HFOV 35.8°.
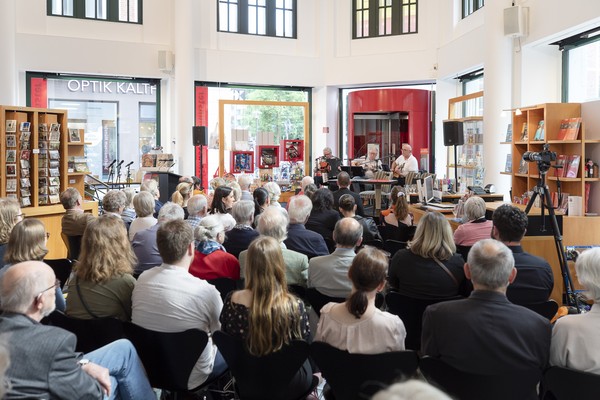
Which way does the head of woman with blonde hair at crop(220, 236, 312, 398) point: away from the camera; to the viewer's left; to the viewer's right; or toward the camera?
away from the camera

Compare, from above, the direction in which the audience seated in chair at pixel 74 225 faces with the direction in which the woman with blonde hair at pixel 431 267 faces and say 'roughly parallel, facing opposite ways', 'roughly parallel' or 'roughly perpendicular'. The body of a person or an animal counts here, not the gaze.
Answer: roughly parallel

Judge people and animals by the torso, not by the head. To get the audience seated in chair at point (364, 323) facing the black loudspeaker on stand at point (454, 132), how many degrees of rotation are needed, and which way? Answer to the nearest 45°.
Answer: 0° — they already face it

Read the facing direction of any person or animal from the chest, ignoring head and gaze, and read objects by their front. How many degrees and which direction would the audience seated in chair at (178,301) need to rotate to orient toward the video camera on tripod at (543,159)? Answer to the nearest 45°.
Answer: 0° — they already face it

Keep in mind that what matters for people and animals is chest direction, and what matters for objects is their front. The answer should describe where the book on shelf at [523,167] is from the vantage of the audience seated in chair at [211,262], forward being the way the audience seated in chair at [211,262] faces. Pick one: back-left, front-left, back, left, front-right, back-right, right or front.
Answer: front

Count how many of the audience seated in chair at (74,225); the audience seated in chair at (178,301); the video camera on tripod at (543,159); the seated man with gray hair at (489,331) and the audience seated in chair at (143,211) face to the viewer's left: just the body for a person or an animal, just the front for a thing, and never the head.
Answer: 1

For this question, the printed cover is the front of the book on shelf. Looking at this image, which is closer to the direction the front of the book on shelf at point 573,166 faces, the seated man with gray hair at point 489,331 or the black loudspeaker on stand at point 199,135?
the seated man with gray hair

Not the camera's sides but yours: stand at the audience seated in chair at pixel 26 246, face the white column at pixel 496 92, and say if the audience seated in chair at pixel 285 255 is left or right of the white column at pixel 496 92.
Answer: right

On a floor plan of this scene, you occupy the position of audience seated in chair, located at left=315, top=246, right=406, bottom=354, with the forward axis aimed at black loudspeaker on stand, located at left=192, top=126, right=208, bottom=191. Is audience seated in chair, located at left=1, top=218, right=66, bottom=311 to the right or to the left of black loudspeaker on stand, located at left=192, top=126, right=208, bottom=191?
left

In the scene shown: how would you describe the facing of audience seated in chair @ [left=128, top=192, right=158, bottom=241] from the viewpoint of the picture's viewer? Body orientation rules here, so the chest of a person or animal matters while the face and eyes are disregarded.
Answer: facing away from the viewer and to the right of the viewer

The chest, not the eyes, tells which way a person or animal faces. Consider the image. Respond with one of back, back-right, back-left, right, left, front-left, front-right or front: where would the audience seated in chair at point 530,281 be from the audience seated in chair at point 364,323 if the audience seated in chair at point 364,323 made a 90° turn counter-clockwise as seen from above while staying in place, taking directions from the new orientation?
back-right

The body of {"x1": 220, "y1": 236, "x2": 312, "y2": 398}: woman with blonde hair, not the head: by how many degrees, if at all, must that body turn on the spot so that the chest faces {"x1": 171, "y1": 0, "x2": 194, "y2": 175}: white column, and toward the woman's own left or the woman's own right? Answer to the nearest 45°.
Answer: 0° — they already face it

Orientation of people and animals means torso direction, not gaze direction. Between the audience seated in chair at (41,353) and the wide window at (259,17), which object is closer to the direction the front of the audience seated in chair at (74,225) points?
the wide window

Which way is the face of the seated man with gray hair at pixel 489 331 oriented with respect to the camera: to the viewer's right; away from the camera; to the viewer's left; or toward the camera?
away from the camera

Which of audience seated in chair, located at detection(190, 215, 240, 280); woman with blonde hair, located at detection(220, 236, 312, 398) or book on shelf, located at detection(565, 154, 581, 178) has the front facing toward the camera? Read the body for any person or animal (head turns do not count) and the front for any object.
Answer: the book on shelf

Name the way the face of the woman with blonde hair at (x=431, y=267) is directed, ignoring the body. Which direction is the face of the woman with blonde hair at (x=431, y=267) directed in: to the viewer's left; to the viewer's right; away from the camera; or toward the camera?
away from the camera

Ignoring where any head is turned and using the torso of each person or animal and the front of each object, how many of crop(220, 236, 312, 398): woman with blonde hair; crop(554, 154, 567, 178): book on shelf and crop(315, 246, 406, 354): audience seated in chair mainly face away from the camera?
2

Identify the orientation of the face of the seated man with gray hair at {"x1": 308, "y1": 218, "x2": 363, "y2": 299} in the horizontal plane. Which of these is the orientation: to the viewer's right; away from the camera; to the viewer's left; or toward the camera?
away from the camera
